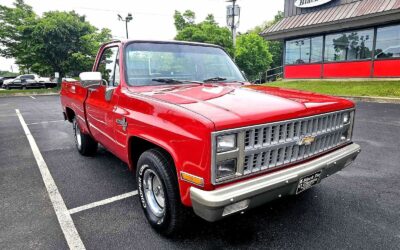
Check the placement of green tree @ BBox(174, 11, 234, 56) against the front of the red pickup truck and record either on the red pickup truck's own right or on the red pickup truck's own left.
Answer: on the red pickup truck's own left

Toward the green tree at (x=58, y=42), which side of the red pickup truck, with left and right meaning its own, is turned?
back

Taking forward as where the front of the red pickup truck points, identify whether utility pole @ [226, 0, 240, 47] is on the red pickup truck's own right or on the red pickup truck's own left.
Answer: on the red pickup truck's own left

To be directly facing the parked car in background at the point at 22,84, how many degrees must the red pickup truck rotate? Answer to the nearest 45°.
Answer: approximately 180°

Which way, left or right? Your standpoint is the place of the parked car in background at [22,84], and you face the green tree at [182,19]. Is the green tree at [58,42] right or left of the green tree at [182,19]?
right

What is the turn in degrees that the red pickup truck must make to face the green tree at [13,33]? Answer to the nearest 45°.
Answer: approximately 180°

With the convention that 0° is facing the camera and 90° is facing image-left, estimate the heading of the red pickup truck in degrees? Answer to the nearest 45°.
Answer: approximately 315°

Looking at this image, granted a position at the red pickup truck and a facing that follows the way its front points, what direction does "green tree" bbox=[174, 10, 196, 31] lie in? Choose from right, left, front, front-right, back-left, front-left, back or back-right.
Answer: back-left
